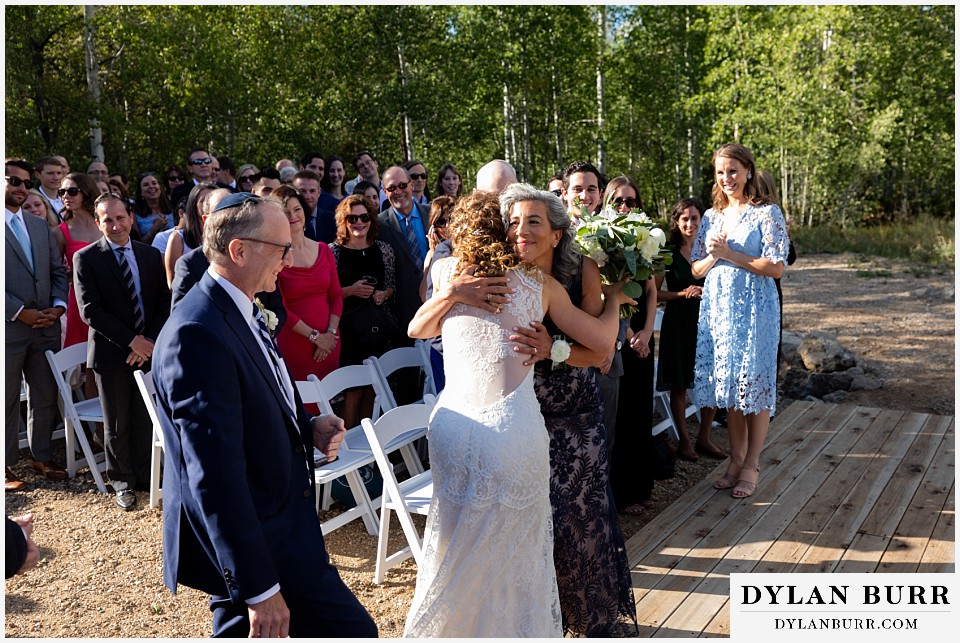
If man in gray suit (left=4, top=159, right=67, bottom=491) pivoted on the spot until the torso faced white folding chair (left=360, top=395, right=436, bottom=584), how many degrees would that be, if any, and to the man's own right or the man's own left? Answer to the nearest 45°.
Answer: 0° — they already face it

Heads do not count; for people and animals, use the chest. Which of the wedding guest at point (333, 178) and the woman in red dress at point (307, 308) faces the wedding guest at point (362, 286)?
the wedding guest at point (333, 178)

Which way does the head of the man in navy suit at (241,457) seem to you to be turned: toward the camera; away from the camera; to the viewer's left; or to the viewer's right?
to the viewer's right

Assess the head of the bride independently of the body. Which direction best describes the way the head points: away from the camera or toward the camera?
away from the camera

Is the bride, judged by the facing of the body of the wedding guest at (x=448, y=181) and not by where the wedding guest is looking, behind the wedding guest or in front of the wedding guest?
in front

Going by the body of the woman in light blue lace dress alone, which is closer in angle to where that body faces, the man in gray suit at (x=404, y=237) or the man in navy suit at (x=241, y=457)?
the man in navy suit

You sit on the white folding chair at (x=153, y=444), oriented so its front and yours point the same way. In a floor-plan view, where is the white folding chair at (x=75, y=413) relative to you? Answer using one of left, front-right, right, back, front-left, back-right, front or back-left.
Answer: back

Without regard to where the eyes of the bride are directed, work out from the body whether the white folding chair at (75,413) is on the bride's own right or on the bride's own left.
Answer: on the bride's own left

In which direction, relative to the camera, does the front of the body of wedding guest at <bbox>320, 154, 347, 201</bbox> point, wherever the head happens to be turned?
toward the camera

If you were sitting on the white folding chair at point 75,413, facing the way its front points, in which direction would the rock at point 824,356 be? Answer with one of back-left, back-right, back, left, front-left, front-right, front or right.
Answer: front-left

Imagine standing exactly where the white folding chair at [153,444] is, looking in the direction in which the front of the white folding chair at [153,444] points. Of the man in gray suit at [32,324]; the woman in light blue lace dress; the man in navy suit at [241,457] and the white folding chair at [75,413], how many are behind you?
2

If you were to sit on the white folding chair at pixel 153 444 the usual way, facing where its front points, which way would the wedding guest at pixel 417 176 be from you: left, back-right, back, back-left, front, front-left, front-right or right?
left

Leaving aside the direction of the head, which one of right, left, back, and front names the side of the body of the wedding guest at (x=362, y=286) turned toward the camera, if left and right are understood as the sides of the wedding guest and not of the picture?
front

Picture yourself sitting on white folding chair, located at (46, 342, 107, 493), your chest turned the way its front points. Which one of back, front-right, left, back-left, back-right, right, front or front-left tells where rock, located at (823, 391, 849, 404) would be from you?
front-left

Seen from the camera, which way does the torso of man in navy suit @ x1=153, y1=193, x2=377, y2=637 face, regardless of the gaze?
to the viewer's right

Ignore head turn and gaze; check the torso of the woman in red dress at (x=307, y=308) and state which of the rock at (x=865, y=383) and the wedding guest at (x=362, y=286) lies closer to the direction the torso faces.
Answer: the rock

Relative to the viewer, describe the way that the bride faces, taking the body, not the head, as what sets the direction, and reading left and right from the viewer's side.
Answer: facing away from the viewer

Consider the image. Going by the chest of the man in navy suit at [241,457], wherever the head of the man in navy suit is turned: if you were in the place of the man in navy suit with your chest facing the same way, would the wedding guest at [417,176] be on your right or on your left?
on your left
